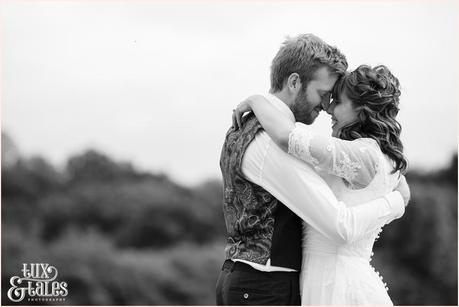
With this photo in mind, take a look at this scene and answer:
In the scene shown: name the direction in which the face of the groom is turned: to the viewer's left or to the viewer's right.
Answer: to the viewer's right

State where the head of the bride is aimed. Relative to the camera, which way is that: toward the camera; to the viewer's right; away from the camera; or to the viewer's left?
to the viewer's left

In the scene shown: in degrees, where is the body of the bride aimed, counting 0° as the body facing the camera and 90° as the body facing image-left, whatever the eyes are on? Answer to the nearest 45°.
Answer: approximately 90°
